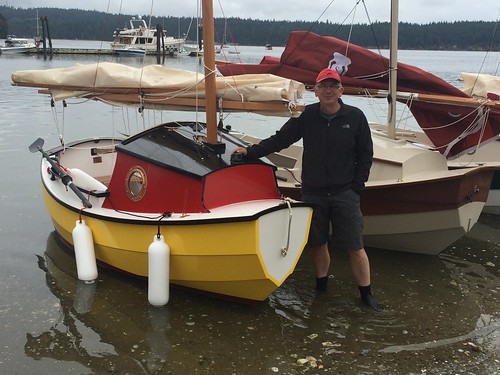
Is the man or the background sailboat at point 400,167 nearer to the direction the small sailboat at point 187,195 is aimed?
the man

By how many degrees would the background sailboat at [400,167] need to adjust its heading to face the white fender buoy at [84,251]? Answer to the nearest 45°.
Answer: approximately 90° to its right

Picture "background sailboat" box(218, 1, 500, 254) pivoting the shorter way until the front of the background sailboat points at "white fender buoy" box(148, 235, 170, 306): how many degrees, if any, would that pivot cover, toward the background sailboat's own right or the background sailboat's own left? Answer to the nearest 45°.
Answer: approximately 90° to the background sailboat's own right

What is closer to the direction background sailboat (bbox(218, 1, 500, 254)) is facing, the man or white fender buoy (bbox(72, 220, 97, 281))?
the man

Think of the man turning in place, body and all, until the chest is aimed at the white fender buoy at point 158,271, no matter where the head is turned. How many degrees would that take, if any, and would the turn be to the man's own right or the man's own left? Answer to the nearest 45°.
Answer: approximately 90° to the man's own right
